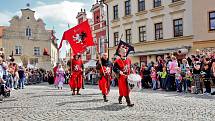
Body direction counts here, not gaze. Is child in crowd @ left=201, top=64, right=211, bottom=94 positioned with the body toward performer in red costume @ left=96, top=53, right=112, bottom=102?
yes

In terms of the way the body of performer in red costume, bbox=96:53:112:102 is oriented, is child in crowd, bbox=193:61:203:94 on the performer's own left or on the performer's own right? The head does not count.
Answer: on the performer's own left

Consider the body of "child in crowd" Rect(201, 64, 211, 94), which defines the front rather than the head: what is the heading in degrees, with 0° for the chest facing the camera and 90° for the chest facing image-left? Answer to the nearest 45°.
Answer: approximately 45°

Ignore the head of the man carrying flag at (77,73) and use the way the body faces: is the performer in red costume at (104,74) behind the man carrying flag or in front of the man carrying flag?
in front

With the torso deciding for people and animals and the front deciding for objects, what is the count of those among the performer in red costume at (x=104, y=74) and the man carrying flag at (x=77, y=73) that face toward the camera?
2

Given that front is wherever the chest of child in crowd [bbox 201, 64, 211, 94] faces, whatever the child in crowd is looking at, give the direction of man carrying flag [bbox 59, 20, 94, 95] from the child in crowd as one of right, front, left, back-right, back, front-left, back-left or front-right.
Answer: front-right

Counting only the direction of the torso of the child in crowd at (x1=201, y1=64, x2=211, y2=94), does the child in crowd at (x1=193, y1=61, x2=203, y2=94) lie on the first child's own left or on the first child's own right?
on the first child's own right

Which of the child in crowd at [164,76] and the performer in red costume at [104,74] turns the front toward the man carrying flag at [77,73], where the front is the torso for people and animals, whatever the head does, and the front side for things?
the child in crowd

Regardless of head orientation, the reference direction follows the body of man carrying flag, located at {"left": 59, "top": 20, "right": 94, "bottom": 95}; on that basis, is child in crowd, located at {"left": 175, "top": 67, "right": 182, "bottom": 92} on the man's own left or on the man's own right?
on the man's own left

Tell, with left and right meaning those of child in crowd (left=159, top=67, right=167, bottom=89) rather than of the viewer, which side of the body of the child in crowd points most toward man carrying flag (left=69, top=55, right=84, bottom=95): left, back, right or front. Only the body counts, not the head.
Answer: front

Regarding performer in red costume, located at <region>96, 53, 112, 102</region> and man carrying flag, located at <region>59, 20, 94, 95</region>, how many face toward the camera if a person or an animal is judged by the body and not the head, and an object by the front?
2
